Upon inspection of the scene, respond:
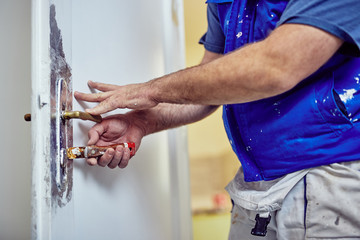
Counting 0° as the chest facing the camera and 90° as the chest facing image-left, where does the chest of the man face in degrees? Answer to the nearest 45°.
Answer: approximately 45°
